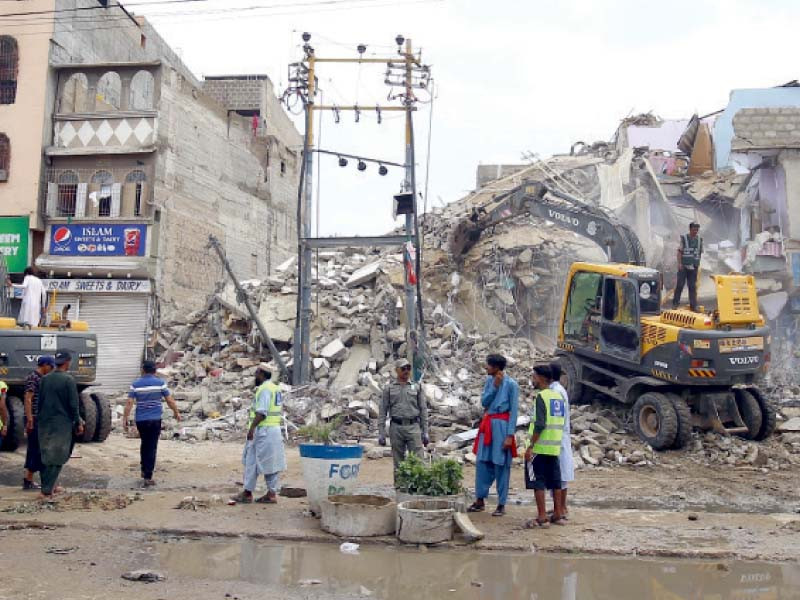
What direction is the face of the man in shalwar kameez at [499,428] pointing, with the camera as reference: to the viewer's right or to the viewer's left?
to the viewer's left

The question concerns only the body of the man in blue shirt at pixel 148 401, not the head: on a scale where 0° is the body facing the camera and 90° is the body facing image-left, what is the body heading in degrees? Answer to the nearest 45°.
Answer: approximately 180°

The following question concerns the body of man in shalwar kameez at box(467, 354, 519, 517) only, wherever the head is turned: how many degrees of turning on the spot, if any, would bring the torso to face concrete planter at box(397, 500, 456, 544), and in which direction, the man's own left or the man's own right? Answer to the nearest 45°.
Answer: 0° — they already face it

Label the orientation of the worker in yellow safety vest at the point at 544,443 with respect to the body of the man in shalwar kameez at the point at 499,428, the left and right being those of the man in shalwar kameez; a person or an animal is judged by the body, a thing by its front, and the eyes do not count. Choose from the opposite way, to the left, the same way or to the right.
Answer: to the right

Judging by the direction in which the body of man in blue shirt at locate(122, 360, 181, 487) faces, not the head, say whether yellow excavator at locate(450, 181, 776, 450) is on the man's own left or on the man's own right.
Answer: on the man's own right

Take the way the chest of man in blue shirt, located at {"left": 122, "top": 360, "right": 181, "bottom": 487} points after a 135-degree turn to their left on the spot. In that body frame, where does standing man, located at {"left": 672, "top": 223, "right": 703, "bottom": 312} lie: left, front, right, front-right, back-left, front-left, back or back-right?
back-left

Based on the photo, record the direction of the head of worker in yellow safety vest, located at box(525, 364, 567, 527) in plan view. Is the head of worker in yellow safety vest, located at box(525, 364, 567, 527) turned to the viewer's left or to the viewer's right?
to the viewer's left

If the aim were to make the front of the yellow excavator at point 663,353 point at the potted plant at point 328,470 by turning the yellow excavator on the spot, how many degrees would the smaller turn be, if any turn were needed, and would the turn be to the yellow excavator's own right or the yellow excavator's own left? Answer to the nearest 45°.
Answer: approximately 90° to the yellow excavator's own left

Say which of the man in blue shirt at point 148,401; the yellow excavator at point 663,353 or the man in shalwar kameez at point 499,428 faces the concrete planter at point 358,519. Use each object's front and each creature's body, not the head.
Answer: the man in shalwar kameez

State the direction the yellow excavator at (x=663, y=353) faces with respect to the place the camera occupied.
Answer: facing away from the viewer and to the left of the viewer

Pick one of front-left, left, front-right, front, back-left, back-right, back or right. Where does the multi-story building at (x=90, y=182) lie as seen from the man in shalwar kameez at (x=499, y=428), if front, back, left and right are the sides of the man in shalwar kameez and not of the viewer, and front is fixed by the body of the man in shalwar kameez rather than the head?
right
